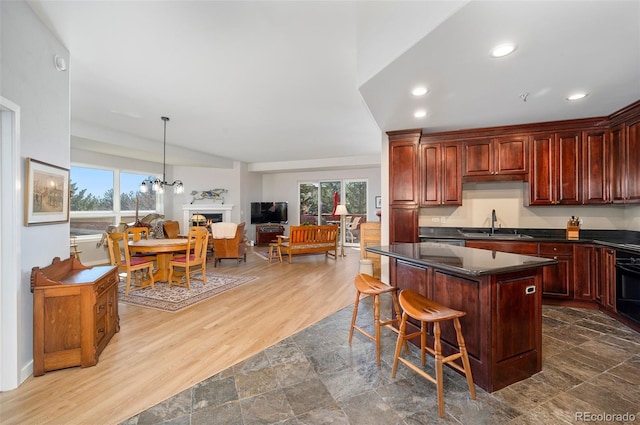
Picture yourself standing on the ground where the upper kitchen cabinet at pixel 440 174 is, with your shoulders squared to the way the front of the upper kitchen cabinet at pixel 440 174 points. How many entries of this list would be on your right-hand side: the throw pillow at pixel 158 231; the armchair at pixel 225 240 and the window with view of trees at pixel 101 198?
3

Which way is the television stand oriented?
toward the camera

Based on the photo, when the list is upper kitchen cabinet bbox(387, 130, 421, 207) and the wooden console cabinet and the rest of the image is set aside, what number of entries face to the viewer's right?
1

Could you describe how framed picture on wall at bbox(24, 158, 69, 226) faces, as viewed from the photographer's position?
facing the viewer and to the right of the viewer

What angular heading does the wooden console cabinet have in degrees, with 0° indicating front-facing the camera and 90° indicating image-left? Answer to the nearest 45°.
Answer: approximately 270°

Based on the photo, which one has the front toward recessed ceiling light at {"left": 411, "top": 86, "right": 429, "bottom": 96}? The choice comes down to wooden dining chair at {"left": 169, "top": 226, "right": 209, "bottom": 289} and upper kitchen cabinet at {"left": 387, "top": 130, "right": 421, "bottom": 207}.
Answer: the upper kitchen cabinet

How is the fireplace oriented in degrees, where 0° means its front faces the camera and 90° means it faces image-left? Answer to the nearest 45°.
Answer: approximately 0°

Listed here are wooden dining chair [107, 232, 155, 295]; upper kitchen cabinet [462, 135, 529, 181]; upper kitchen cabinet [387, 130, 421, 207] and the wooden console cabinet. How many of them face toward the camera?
2

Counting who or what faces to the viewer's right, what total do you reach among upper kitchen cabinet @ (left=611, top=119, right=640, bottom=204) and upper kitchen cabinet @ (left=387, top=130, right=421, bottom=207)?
0

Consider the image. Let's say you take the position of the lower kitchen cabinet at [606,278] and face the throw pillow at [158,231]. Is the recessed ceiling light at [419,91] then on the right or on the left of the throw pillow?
left

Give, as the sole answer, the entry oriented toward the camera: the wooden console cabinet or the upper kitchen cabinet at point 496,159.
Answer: the upper kitchen cabinet

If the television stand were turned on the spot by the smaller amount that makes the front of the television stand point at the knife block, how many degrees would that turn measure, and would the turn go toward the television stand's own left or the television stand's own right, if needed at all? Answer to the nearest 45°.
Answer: approximately 45° to the television stand's own left

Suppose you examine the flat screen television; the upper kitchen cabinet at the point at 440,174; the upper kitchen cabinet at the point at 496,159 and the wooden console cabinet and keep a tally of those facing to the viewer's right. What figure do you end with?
1

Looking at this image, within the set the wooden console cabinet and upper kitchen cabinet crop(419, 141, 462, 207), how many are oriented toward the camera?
1

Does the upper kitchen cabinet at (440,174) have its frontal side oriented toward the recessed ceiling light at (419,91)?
yes

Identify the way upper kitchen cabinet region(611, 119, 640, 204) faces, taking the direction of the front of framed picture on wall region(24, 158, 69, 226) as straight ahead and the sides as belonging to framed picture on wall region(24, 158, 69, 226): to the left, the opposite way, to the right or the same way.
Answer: the opposite way
